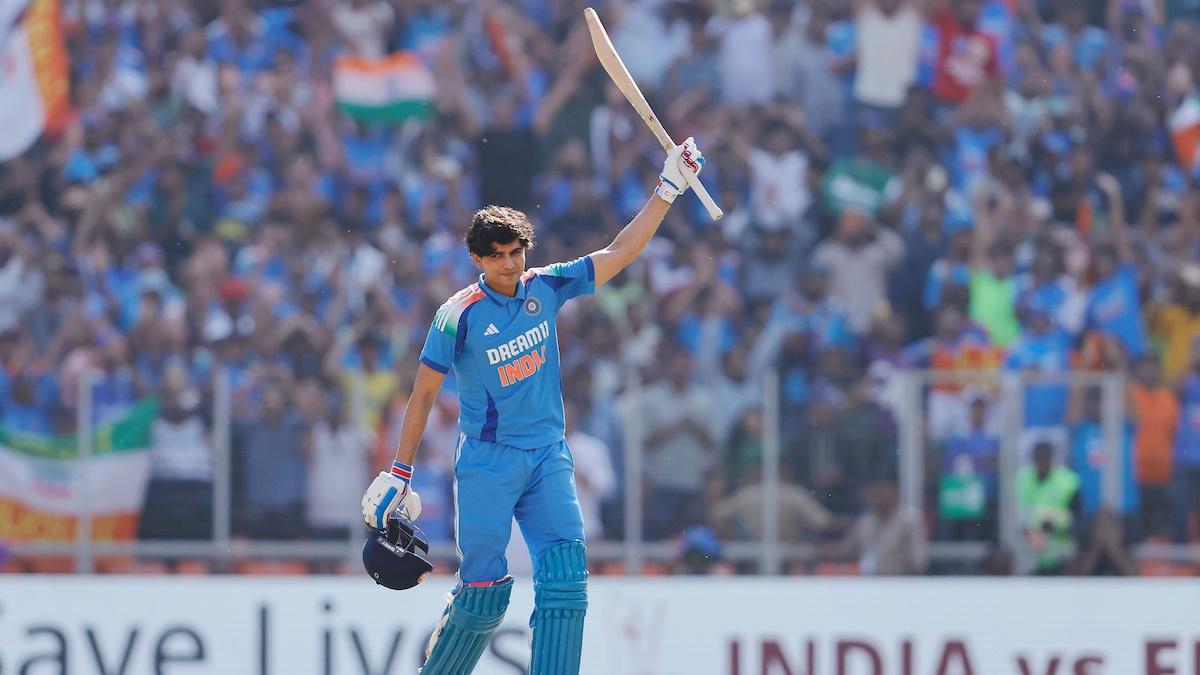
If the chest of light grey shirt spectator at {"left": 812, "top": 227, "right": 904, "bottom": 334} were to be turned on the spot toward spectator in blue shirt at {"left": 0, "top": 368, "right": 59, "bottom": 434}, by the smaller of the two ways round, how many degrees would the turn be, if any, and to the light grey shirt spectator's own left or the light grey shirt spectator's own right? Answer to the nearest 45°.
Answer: approximately 45° to the light grey shirt spectator's own right

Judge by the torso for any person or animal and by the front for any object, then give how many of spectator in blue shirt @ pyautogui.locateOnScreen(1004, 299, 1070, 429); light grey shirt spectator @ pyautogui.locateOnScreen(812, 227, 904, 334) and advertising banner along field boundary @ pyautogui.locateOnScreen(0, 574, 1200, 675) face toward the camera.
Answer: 3

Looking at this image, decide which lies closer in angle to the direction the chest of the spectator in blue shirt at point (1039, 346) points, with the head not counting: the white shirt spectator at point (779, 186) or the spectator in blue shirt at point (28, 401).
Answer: the spectator in blue shirt

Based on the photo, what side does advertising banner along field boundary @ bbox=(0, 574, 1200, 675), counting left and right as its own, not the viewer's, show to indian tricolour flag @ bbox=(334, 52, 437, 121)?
back

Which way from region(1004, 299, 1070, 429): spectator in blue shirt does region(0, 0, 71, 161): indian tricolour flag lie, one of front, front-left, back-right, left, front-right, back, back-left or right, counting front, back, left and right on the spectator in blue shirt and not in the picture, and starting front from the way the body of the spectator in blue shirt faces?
right

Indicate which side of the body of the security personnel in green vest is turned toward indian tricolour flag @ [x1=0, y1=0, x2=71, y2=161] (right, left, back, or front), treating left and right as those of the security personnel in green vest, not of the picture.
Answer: right

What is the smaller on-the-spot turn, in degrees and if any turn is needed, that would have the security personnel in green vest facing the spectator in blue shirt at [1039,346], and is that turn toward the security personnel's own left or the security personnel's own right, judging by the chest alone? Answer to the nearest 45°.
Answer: approximately 180°

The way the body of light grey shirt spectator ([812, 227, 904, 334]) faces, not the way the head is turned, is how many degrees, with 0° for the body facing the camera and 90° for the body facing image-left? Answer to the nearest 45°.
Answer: approximately 0°

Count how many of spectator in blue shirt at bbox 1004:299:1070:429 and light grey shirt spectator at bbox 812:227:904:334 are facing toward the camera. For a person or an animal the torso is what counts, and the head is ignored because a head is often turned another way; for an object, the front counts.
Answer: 2
